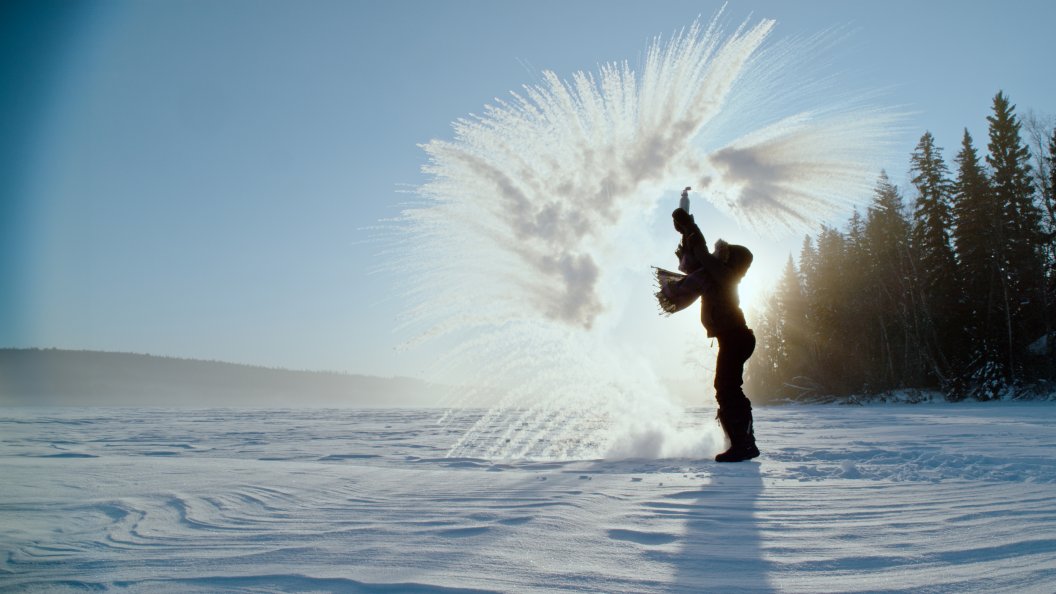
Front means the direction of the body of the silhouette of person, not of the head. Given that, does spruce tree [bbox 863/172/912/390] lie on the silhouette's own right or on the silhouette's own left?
on the silhouette's own right

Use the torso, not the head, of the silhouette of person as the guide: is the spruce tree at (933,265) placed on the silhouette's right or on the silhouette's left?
on the silhouette's right

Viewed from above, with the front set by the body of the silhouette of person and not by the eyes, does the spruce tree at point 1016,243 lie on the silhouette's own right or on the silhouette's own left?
on the silhouette's own right

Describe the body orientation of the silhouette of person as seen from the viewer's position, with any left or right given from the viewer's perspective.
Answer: facing to the left of the viewer
